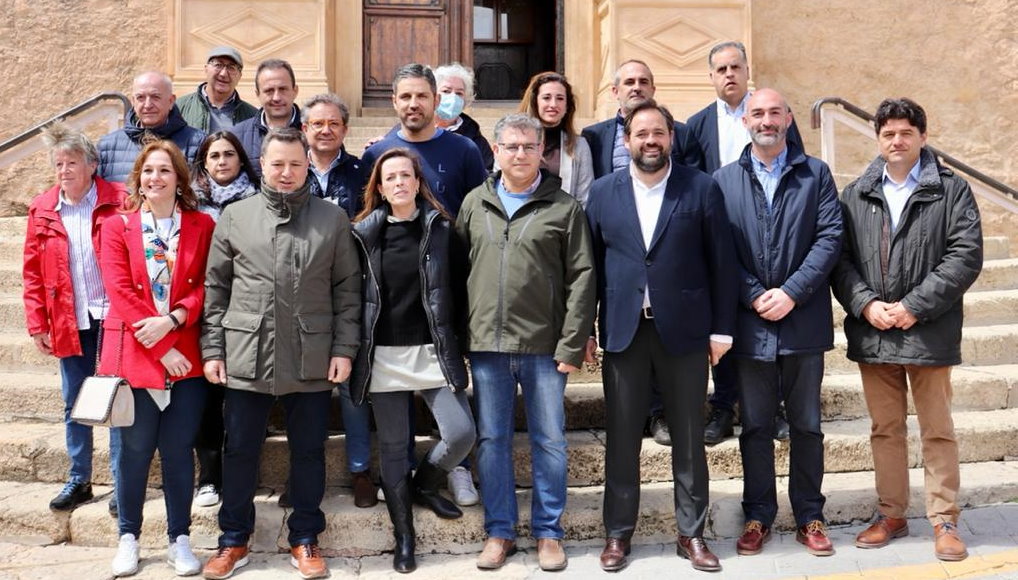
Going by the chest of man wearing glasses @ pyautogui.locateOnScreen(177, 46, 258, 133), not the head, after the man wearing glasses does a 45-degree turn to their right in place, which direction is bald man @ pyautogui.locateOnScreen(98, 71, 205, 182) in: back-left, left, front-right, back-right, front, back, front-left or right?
front

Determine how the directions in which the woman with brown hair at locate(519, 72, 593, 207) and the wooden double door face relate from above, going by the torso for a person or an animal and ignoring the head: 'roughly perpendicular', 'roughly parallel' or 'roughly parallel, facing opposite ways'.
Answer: roughly parallel

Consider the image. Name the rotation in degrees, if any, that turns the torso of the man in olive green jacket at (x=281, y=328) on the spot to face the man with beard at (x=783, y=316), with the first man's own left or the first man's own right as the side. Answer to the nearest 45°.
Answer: approximately 90° to the first man's own left

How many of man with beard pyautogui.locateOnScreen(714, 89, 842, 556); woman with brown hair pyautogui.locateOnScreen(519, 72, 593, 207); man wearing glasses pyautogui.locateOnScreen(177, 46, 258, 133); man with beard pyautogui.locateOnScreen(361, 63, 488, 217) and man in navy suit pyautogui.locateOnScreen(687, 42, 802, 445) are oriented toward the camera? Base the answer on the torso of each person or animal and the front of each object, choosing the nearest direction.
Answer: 5

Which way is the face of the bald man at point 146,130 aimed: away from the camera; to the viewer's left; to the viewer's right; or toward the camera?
toward the camera

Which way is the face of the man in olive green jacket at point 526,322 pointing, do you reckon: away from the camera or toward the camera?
toward the camera

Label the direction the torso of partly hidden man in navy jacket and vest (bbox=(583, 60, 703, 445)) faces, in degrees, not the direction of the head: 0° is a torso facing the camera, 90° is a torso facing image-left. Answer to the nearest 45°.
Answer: approximately 0°

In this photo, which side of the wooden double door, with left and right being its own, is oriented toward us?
front

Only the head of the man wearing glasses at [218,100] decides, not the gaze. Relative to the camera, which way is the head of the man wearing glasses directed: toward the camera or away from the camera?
toward the camera

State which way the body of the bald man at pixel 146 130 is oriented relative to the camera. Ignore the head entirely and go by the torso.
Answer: toward the camera
